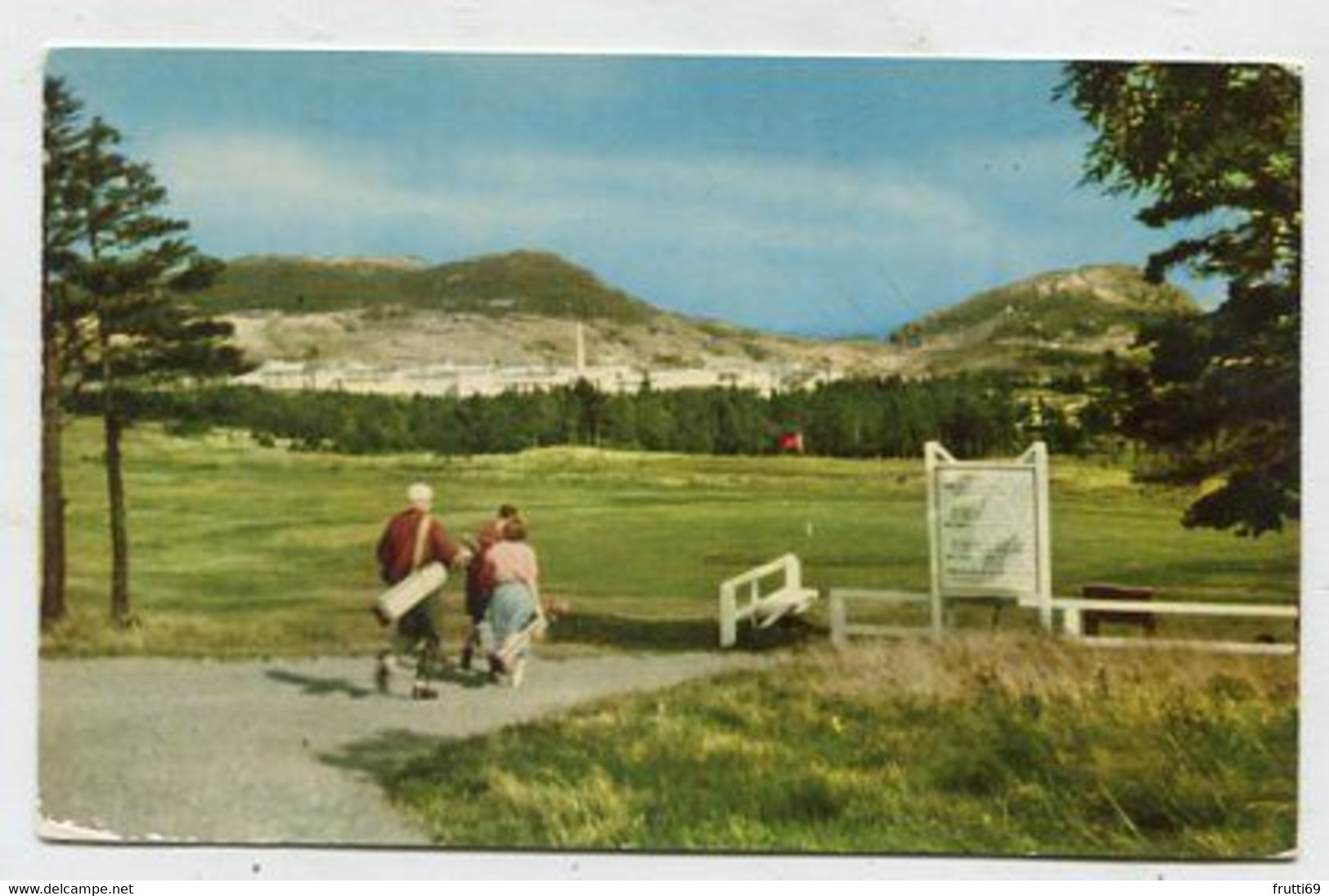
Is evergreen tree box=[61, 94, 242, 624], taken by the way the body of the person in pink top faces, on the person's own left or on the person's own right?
on the person's own left

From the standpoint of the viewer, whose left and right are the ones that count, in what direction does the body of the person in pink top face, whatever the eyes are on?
facing away from the viewer

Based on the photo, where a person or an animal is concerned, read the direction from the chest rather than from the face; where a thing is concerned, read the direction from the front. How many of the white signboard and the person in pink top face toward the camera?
1

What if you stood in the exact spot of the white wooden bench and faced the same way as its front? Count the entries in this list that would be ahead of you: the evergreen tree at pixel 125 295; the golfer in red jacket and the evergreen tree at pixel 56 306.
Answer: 0

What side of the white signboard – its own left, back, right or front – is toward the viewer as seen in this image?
front

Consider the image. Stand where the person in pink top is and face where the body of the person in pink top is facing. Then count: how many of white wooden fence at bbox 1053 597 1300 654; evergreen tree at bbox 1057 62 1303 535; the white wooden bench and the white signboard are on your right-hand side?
4

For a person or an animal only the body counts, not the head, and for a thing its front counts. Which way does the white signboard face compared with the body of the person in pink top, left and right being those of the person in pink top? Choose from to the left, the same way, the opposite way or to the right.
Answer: the opposite way

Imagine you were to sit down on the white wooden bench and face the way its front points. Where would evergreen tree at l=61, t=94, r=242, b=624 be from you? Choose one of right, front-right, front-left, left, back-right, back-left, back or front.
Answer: back-right

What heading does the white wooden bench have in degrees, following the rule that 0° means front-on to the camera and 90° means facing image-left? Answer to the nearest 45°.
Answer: approximately 315°

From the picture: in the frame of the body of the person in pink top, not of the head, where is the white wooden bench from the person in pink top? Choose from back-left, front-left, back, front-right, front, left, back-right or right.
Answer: right

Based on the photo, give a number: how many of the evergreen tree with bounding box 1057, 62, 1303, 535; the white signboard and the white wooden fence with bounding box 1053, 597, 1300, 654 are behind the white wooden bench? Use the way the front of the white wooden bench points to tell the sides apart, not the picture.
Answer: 0

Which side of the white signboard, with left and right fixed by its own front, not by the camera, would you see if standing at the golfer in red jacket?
right

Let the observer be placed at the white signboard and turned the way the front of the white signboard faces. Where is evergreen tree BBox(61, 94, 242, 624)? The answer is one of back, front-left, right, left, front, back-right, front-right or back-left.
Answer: right

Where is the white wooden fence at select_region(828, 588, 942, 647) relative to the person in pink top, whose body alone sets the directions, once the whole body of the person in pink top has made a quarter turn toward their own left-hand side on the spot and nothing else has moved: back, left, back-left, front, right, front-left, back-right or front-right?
back
